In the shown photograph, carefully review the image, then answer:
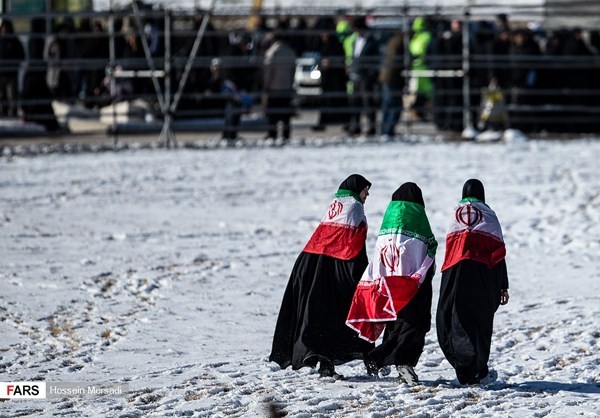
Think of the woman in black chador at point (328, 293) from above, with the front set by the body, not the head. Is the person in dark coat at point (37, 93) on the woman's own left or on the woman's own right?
on the woman's own left

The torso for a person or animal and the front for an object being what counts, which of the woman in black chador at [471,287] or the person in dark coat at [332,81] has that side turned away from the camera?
the woman in black chador

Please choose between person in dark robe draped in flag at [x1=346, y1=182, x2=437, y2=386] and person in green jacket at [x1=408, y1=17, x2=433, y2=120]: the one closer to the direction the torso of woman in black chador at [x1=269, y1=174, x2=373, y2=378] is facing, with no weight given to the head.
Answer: the person in green jacket

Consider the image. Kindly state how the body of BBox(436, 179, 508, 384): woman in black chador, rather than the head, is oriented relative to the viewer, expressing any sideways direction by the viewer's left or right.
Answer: facing away from the viewer

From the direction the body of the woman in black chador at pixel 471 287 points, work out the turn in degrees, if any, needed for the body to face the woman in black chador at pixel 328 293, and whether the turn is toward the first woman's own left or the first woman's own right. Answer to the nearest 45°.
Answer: approximately 90° to the first woman's own left

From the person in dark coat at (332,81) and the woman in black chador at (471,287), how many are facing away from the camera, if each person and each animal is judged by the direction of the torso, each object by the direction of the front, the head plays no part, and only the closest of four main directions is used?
1

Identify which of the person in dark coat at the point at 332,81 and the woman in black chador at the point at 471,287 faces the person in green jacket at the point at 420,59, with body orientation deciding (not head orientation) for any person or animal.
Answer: the woman in black chador

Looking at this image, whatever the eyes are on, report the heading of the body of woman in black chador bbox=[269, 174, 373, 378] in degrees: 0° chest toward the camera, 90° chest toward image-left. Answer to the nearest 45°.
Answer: approximately 225°
